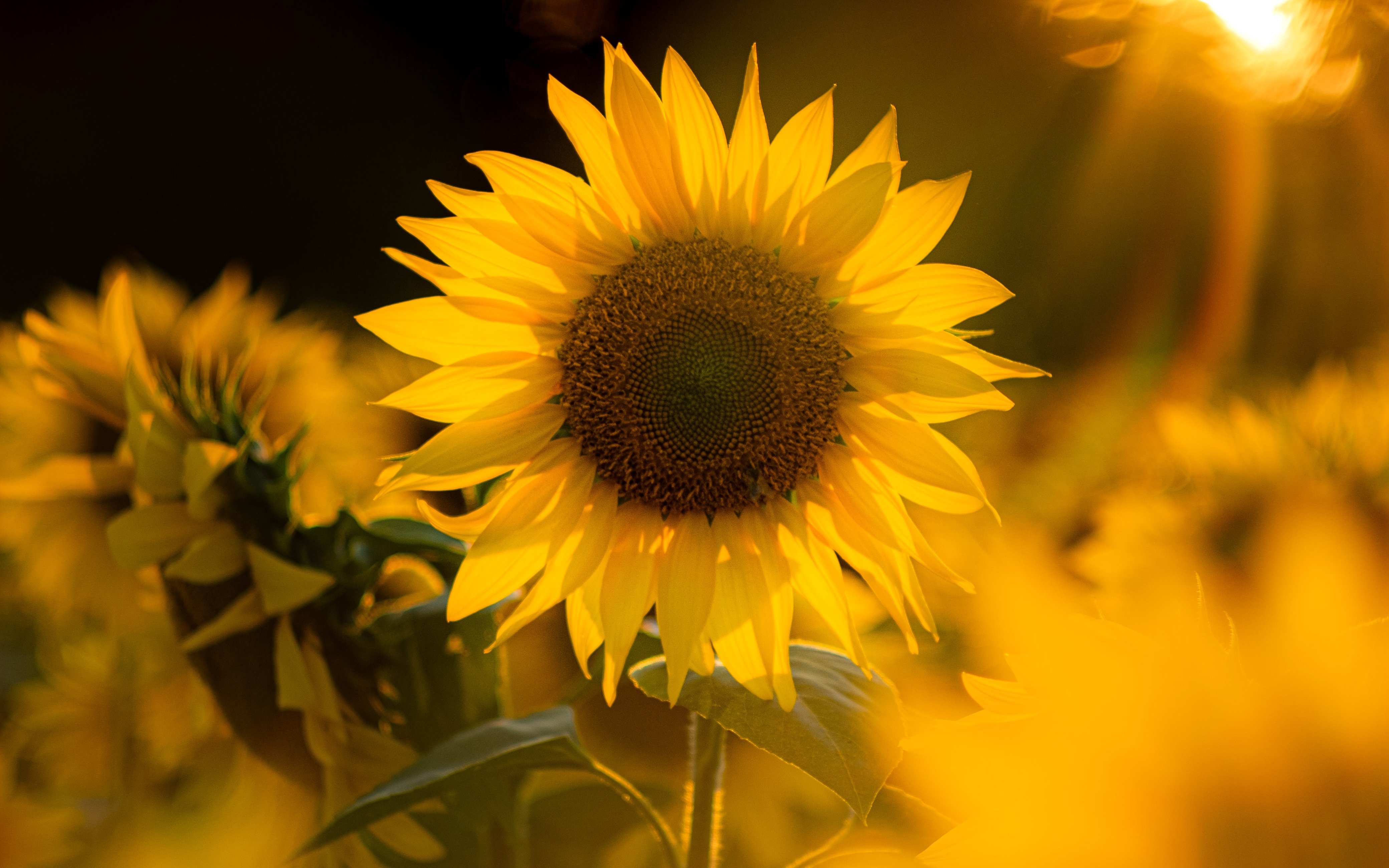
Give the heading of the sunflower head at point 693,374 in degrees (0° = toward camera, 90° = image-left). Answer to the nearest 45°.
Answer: approximately 0°
